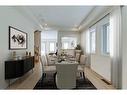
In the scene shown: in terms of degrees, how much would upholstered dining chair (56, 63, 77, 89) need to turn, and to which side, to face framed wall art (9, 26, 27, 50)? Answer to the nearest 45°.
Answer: approximately 45° to its left

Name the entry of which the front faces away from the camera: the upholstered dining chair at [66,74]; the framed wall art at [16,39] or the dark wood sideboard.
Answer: the upholstered dining chair

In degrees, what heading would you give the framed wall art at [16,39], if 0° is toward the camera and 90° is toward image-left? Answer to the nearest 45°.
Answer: approximately 315°

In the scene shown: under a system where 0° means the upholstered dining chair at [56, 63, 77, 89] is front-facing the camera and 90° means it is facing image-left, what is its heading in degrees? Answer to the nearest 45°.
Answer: approximately 180°

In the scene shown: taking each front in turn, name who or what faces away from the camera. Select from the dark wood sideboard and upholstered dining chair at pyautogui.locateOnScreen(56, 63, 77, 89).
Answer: the upholstered dining chair

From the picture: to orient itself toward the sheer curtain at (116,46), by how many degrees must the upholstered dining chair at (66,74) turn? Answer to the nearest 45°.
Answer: approximately 90° to its right

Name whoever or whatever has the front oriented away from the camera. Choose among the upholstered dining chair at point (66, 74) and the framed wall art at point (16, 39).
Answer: the upholstered dining chair

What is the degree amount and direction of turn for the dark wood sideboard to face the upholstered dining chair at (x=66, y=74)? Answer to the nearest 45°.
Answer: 0° — it already faces it

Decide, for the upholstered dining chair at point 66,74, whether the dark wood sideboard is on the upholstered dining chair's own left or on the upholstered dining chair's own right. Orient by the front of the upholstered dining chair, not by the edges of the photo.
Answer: on the upholstered dining chair's own left
